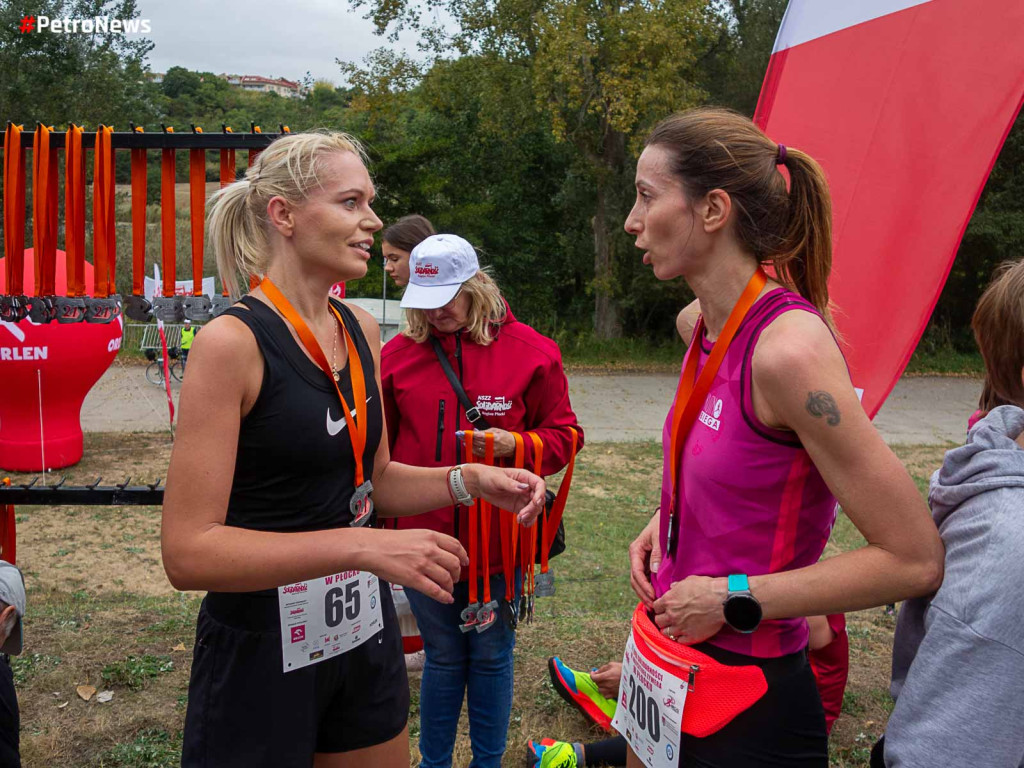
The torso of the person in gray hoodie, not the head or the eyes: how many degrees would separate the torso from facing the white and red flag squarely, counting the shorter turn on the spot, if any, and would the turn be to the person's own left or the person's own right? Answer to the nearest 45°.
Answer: approximately 45° to the person's own left

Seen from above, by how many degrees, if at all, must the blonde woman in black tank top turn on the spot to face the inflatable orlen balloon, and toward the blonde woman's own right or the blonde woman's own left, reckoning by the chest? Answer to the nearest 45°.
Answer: approximately 180°

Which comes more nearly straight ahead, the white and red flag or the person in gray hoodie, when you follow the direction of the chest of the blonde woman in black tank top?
the person in gray hoodie

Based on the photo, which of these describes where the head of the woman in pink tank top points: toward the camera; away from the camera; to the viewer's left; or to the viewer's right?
to the viewer's left

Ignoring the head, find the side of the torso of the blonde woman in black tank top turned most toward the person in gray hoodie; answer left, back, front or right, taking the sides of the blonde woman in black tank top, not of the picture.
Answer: front

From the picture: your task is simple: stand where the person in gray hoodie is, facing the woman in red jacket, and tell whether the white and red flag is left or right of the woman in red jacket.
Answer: right

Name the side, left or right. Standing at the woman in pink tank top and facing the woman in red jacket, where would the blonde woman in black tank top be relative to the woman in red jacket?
left

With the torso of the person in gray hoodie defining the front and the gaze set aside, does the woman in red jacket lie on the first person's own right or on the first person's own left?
on the first person's own left

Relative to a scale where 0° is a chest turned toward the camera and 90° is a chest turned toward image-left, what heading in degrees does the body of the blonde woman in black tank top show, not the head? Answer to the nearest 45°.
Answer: approximately 315°

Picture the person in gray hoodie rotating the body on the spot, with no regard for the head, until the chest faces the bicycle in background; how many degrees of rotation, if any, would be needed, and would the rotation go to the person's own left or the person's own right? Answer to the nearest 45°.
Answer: approximately 90° to the person's own left

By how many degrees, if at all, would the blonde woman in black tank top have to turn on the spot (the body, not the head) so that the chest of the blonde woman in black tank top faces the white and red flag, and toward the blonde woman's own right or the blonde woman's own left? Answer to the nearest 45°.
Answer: approximately 90° to the blonde woman's own left
